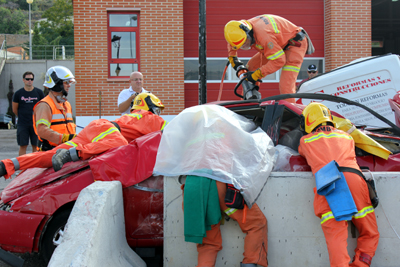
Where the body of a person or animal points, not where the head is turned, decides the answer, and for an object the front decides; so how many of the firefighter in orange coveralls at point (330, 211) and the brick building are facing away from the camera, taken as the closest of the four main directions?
1

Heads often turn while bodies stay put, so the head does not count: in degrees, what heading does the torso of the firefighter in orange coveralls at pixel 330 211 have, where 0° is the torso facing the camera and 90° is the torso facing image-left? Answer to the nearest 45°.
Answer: approximately 180°

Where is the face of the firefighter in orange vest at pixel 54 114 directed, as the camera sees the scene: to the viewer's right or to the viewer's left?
to the viewer's right

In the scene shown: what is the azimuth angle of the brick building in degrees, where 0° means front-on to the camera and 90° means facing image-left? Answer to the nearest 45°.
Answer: approximately 0°

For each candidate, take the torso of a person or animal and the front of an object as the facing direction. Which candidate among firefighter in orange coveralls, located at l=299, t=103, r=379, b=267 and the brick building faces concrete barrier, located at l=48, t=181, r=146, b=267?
the brick building

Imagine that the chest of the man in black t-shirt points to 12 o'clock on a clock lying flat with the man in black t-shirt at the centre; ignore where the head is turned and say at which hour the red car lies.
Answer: The red car is roughly at 12 o'clock from the man in black t-shirt.
